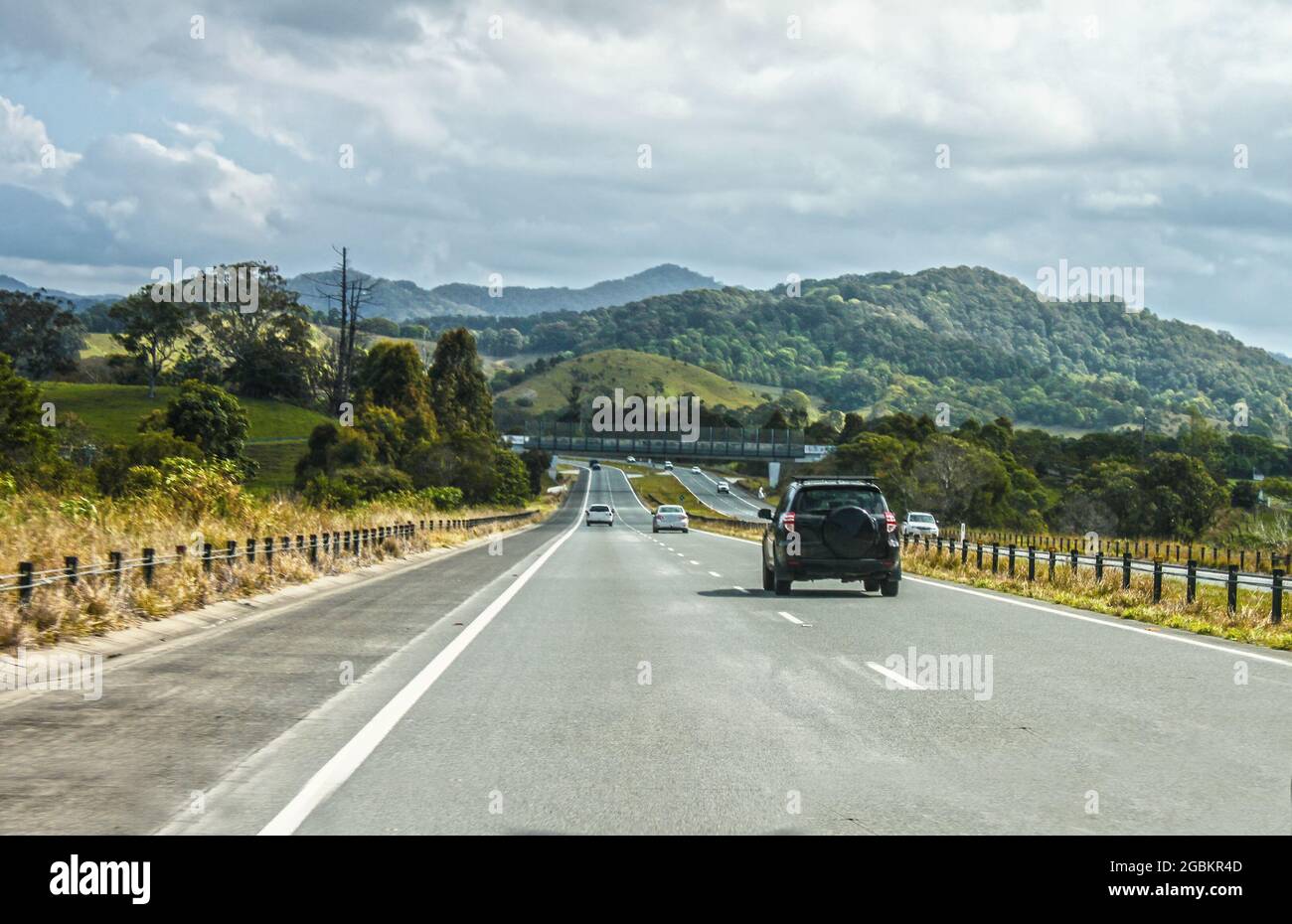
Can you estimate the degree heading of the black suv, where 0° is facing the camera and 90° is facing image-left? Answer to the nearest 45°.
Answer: approximately 180°

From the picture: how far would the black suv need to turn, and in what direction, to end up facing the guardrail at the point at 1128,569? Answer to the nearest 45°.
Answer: approximately 45° to its right
